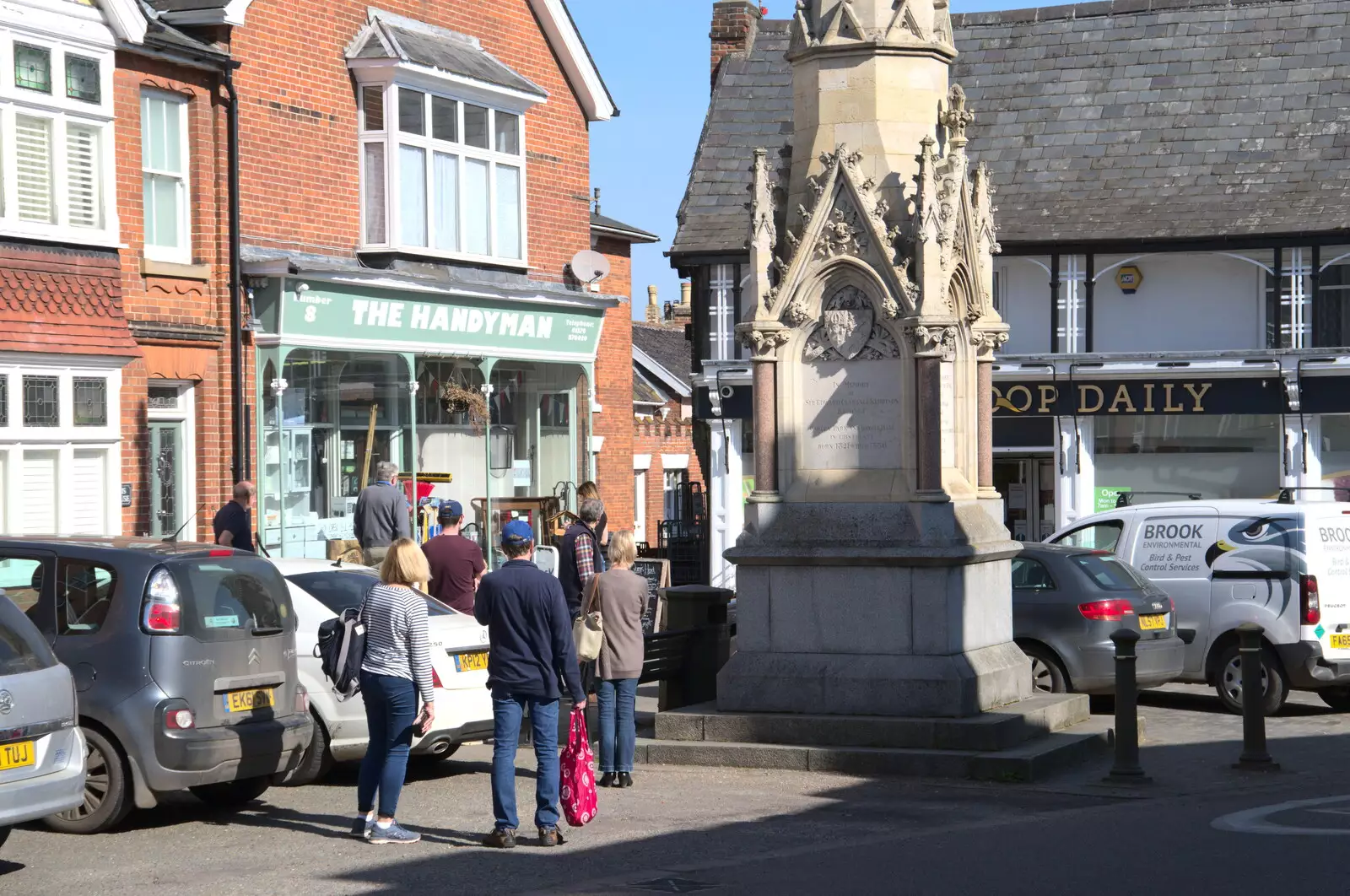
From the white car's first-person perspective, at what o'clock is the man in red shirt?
The man in red shirt is roughly at 2 o'clock from the white car.

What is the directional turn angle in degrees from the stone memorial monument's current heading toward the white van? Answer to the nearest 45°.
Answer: approximately 135° to its left

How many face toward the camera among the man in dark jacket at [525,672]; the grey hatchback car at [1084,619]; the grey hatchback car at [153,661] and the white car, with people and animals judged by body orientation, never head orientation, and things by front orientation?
0

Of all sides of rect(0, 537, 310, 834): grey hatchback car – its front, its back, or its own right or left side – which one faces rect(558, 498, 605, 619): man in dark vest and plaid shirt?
right

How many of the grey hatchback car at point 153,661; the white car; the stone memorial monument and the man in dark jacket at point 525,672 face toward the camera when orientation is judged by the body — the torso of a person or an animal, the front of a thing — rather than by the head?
1

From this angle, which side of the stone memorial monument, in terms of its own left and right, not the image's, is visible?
front

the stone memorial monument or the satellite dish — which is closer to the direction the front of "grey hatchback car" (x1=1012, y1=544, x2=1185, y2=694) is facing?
the satellite dish

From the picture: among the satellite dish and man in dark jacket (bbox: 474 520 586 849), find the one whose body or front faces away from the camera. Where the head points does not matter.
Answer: the man in dark jacket

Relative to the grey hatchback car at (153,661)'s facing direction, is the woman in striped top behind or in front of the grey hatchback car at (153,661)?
behind

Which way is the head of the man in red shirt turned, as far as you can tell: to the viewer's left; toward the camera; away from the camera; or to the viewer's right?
away from the camera

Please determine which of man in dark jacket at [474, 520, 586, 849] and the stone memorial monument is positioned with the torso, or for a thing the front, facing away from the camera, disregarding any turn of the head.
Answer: the man in dark jacket

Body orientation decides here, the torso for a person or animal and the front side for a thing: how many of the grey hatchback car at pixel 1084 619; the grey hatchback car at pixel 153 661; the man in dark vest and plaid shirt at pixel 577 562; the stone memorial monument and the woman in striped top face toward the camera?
1

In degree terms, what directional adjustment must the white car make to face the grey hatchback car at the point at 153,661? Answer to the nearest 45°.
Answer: approximately 90° to its left

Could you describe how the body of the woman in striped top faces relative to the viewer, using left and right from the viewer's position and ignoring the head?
facing away from the viewer and to the right of the viewer

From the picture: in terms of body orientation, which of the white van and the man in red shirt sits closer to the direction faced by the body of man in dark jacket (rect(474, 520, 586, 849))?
the man in red shirt

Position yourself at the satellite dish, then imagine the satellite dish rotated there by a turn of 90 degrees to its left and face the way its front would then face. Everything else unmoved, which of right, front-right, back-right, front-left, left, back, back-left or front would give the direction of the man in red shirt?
back-right
